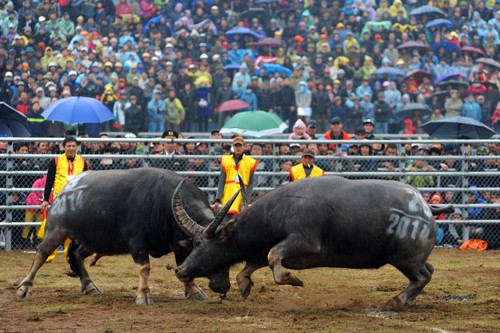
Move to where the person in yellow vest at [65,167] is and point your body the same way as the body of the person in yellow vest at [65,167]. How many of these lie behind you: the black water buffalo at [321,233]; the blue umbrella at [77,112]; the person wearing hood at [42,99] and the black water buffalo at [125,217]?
2

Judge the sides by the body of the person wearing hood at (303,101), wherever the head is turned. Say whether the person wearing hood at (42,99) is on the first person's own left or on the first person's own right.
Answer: on the first person's own right

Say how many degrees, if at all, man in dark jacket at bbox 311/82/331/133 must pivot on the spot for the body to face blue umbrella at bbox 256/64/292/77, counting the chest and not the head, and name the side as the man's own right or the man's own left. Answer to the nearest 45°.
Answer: approximately 135° to the man's own right

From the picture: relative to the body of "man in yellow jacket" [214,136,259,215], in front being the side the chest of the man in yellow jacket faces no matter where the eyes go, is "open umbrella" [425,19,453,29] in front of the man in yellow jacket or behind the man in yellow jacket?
behind

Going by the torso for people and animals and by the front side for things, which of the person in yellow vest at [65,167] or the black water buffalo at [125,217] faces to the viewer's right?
the black water buffalo

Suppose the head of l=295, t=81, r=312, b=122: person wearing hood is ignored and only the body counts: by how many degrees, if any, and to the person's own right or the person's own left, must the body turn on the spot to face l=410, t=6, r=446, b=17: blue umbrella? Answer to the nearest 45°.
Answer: approximately 135° to the person's own left

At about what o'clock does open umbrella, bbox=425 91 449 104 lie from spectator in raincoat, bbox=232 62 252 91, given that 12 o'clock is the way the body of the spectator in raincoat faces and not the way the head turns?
The open umbrella is roughly at 9 o'clock from the spectator in raincoat.

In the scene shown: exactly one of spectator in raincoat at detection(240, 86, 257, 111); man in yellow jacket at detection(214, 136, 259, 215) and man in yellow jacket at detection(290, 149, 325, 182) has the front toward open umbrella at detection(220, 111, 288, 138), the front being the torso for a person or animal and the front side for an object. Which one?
the spectator in raincoat

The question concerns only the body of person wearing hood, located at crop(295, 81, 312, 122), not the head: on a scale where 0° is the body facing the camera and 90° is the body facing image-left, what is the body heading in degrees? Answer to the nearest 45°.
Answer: approximately 0°
